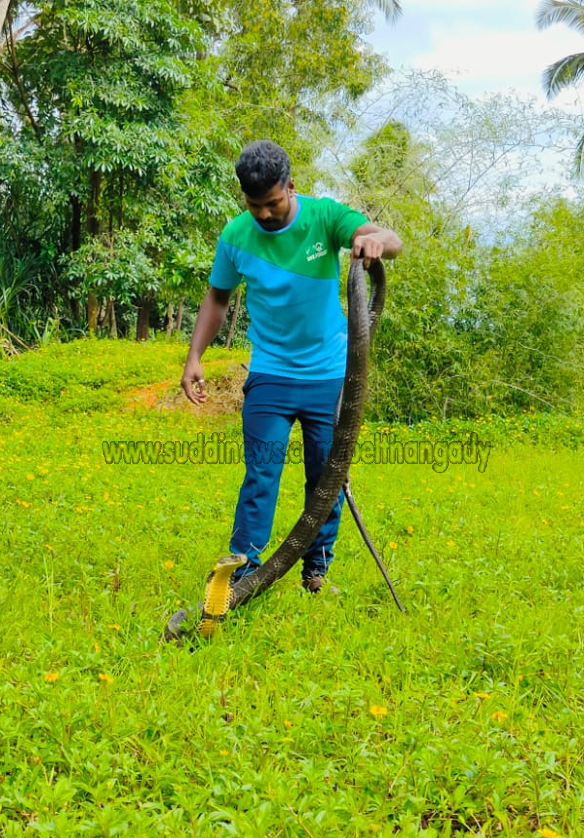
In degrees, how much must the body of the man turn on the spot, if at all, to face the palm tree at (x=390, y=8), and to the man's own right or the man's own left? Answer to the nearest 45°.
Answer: approximately 180°

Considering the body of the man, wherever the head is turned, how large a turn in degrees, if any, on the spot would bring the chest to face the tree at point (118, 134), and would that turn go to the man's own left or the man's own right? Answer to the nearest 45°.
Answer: approximately 180°

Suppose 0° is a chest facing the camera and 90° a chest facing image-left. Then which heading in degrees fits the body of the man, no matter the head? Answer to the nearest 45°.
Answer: approximately 0°

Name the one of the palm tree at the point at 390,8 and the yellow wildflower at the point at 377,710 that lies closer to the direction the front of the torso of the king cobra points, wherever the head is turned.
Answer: the yellow wildflower

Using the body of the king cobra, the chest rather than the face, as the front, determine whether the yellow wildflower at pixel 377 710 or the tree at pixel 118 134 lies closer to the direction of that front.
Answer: the yellow wildflower

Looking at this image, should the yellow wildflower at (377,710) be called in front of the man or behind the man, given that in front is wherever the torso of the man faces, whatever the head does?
in front
